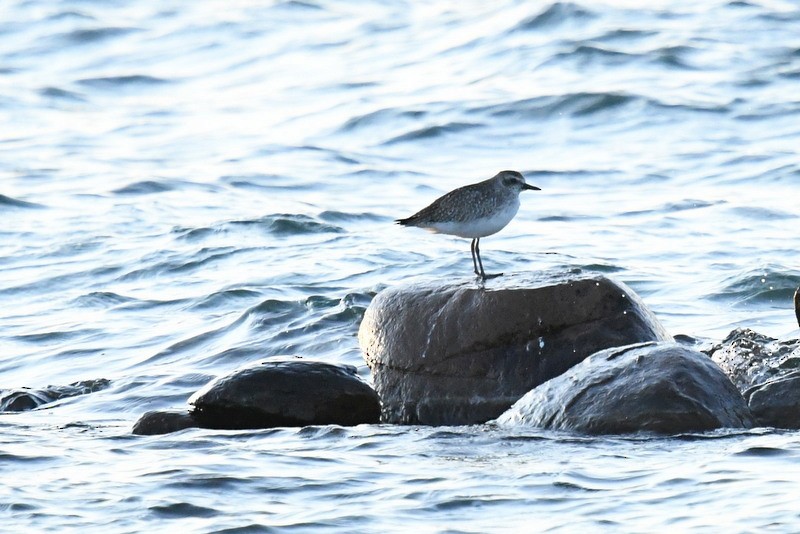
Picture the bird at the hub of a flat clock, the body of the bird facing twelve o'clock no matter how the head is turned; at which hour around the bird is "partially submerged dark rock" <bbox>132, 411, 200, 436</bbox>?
The partially submerged dark rock is roughly at 5 o'clock from the bird.

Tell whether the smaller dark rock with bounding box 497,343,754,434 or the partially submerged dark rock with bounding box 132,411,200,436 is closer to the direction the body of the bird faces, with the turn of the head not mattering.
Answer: the smaller dark rock

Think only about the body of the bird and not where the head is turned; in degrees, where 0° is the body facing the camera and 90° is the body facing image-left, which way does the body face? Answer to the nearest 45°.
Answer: approximately 270°

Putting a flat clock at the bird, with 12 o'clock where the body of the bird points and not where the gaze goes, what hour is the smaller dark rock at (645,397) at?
The smaller dark rock is roughly at 2 o'clock from the bird.

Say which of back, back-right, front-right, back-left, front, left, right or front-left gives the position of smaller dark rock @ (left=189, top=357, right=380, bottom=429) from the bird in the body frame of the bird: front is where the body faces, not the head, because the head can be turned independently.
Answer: back-right

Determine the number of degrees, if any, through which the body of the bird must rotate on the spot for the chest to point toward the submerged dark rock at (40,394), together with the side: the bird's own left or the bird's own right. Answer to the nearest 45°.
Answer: approximately 180°

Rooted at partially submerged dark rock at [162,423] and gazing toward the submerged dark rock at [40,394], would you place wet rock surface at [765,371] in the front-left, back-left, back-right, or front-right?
back-right

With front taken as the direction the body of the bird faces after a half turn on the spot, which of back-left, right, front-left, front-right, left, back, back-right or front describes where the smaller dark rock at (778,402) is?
back-left

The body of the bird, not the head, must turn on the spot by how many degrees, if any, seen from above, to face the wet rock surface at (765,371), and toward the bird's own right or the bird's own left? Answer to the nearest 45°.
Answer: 0° — it already faces it

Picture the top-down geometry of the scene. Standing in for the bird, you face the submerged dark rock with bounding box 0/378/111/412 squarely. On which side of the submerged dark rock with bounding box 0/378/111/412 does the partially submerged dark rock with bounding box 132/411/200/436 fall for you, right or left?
left
